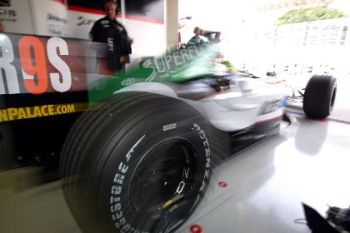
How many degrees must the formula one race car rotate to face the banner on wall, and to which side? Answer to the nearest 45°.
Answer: approximately 90° to its left

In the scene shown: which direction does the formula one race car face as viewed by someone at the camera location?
facing away from the viewer and to the right of the viewer
